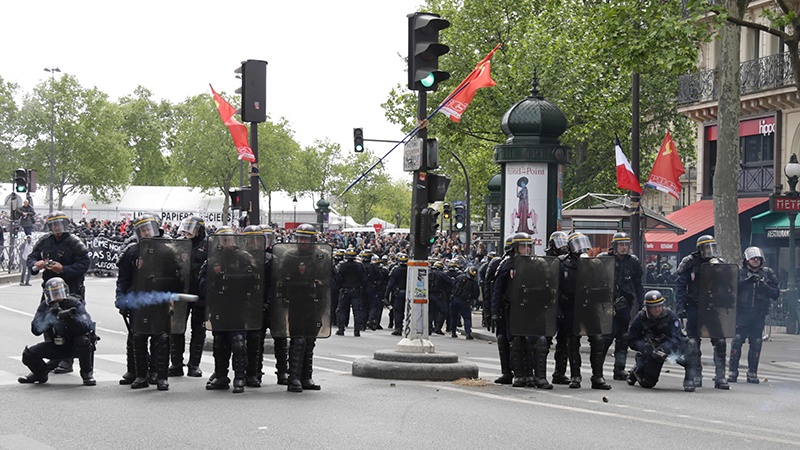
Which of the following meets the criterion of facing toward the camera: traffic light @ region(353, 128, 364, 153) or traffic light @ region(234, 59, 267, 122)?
traffic light @ region(353, 128, 364, 153)

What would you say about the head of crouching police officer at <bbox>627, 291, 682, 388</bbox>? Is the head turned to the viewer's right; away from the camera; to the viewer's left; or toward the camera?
toward the camera

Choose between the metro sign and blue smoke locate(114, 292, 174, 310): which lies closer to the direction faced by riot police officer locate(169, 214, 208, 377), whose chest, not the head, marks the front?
the blue smoke

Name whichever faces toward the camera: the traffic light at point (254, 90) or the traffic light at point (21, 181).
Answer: the traffic light at point (21, 181)

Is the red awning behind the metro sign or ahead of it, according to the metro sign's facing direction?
behind

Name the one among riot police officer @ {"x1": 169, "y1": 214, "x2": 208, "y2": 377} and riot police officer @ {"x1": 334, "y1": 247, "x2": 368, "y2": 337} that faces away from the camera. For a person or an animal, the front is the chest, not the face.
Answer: riot police officer @ {"x1": 334, "y1": 247, "x2": 368, "y2": 337}

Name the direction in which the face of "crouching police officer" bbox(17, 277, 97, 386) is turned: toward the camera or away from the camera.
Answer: toward the camera

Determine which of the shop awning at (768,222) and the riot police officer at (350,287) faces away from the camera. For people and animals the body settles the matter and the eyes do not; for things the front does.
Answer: the riot police officer

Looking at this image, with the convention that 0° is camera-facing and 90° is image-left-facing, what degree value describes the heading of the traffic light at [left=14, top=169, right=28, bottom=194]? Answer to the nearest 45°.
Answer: approximately 0°

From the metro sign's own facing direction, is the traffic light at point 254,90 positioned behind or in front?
in front

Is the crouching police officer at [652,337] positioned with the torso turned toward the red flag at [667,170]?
no

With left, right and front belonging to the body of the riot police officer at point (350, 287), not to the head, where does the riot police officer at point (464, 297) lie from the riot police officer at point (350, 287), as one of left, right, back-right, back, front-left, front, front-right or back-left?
right

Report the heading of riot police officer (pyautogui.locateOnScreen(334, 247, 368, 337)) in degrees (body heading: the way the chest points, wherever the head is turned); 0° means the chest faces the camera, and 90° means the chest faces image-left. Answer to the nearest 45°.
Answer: approximately 180°

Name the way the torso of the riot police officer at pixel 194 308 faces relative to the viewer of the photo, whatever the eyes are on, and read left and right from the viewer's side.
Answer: facing the viewer and to the left of the viewer

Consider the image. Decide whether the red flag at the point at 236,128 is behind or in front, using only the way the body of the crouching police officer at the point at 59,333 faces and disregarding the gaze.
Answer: behind
